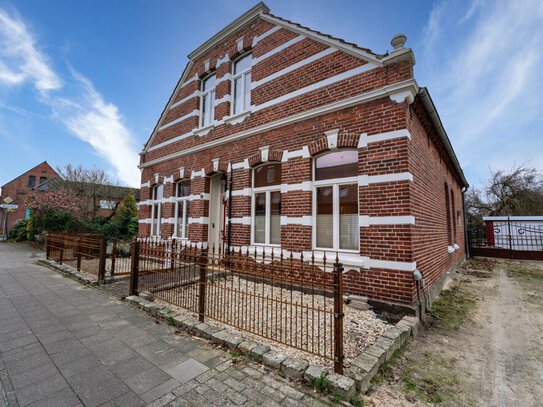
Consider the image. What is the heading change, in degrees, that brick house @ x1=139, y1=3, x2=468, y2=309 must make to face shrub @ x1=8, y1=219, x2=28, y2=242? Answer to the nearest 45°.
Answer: approximately 90° to its right

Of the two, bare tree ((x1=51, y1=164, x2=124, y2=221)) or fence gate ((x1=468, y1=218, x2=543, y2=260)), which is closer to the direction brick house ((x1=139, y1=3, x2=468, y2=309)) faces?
the bare tree

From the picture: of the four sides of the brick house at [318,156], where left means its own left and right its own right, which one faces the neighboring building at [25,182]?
right

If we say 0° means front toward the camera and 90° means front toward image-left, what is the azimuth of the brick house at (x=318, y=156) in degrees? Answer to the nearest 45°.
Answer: approximately 45°

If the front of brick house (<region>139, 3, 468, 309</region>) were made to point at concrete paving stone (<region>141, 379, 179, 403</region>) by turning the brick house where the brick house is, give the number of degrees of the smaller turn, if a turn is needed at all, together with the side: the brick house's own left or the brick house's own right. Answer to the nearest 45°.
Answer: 0° — it already faces it

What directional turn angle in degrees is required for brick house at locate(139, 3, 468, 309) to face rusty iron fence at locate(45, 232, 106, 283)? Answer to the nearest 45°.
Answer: approximately 45° to its right

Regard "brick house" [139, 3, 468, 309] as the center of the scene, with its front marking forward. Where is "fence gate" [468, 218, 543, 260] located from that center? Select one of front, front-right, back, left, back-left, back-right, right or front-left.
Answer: back

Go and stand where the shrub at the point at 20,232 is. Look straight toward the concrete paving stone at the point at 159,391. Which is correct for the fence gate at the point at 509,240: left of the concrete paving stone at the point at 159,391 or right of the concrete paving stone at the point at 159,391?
left
